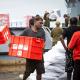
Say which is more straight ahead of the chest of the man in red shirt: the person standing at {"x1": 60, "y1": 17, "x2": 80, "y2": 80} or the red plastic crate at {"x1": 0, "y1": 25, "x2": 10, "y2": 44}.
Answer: the person standing

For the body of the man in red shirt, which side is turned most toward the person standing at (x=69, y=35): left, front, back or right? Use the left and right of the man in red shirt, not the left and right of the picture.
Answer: front

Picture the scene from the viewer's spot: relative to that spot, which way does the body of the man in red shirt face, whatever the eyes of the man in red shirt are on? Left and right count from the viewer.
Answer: facing away from the viewer

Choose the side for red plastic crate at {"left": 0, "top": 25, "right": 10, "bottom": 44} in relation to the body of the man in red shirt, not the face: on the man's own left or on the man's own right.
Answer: on the man's own left

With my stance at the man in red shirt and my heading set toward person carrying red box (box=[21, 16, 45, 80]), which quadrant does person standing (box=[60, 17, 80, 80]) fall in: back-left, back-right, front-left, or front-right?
front-right
